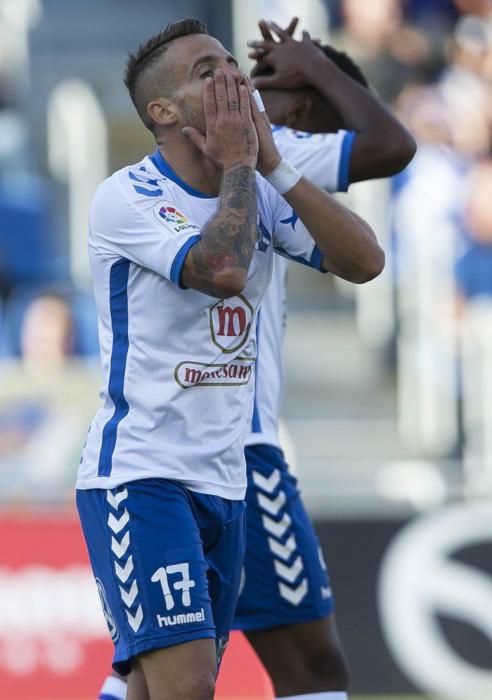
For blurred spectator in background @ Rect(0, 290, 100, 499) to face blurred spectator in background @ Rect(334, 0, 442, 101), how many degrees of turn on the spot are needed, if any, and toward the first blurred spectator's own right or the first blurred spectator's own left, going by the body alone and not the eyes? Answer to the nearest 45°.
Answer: approximately 135° to the first blurred spectator's own left

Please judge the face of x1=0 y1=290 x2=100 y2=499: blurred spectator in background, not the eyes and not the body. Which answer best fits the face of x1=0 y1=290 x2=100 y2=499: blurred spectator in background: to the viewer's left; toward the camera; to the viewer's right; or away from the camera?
toward the camera

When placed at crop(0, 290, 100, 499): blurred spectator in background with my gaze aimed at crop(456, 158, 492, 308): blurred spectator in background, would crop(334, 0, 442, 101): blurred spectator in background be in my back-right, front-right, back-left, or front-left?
front-left

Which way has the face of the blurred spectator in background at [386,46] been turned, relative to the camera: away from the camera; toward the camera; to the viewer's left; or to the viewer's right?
toward the camera

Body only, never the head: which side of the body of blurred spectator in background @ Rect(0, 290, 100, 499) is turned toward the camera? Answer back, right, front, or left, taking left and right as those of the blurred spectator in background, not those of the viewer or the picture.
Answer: front

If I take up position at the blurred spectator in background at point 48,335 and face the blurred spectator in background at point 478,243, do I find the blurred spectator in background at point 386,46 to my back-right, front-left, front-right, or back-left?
front-left

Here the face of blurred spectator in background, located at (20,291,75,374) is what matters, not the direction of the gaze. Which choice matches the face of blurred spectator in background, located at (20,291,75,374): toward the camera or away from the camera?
toward the camera

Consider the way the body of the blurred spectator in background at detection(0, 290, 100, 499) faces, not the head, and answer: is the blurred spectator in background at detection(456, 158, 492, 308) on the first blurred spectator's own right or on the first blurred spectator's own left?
on the first blurred spectator's own left
